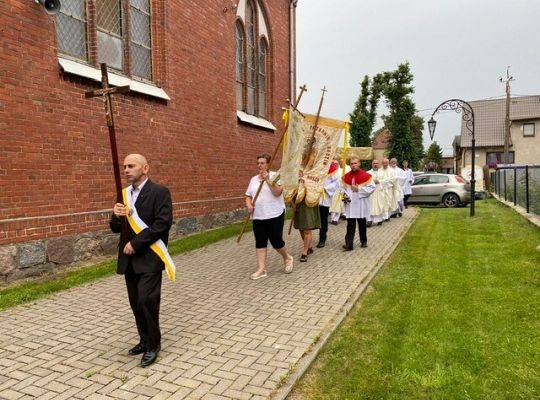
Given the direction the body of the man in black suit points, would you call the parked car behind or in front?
behind

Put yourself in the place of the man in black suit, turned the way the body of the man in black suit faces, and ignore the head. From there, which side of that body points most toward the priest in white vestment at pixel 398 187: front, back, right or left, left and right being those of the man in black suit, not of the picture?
back

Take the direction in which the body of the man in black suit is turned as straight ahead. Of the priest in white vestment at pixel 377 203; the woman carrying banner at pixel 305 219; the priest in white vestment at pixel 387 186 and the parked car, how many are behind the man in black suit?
4

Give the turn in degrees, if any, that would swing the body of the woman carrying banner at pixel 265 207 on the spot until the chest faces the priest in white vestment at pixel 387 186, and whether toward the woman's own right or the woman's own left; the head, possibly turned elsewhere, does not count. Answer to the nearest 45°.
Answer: approximately 180°

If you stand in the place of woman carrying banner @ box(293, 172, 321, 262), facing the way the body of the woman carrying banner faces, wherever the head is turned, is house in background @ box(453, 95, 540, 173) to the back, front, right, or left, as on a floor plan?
back

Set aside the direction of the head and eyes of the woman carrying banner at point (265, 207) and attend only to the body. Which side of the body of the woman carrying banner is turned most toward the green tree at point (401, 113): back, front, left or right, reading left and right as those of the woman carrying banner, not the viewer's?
back

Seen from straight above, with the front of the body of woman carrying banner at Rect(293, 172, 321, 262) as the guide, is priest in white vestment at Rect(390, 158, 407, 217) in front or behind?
behind

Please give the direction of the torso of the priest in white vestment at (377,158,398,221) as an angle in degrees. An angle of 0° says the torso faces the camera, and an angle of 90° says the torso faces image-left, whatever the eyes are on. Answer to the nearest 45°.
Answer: approximately 45°
